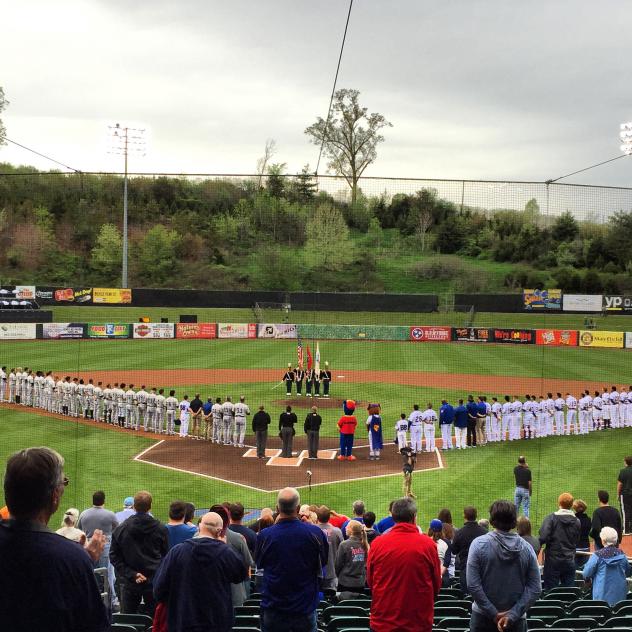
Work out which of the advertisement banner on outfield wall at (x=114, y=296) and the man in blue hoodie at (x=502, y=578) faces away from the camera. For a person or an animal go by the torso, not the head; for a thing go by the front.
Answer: the man in blue hoodie

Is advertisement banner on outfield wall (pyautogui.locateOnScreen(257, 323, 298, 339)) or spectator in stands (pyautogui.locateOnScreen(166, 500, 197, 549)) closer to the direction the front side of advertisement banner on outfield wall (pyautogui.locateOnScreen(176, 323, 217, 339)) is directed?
the spectator in stands

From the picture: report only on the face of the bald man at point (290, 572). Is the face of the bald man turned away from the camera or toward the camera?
away from the camera

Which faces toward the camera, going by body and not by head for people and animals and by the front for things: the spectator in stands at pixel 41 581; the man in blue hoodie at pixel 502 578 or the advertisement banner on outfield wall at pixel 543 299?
the advertisement banner on outfield wall

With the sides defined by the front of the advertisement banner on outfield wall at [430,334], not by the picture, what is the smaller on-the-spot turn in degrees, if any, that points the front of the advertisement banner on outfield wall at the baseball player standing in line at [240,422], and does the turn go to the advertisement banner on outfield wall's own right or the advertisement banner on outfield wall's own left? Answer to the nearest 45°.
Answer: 0° — it already faces them

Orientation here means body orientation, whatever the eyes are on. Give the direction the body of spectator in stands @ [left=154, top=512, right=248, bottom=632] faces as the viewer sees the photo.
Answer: away from the camera

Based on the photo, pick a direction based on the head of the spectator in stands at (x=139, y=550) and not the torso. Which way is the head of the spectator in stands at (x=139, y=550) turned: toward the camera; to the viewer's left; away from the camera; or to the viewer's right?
away from the camera

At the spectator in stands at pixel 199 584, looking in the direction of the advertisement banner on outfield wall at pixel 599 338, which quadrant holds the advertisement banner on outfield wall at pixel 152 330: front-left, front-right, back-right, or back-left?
front-left

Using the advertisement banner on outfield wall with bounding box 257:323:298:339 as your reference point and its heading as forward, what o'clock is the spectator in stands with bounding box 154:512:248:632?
The spectator in stands is roughly at 12 o'clock from the advertisement banner on outfield wall.

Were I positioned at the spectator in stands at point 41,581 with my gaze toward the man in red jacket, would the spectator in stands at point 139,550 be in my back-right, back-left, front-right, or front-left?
front-left

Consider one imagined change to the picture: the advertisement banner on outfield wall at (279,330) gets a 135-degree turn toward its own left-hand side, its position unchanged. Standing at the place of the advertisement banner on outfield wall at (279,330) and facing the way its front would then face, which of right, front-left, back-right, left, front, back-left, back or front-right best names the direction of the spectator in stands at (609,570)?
back-right

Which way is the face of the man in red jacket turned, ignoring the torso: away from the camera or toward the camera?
away from the camera

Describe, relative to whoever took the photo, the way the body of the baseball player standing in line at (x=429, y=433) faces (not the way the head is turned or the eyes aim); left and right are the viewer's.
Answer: facing away from the viewer

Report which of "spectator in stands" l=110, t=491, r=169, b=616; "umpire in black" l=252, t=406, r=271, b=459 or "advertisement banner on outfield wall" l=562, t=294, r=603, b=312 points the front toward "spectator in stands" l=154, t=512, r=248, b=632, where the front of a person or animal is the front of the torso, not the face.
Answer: the advertisement banner on outfield wall

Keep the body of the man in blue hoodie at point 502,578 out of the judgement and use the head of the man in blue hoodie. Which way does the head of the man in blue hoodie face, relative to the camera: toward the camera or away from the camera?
away from the camera

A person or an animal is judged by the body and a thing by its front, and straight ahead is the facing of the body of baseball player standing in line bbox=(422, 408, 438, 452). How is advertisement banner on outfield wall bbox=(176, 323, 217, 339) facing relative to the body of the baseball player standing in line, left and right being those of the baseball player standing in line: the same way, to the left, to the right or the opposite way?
the opposite way

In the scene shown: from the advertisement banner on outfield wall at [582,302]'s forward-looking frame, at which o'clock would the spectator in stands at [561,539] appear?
The spectator in stands is roughly at 12 o'clock from the advertisement banner on outfield wall.

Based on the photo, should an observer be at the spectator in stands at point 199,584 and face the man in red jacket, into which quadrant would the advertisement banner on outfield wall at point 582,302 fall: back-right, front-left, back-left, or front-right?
front-left

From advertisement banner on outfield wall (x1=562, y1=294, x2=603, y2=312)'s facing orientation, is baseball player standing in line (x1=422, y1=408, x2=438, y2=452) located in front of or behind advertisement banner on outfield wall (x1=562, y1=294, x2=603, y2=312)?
in front
